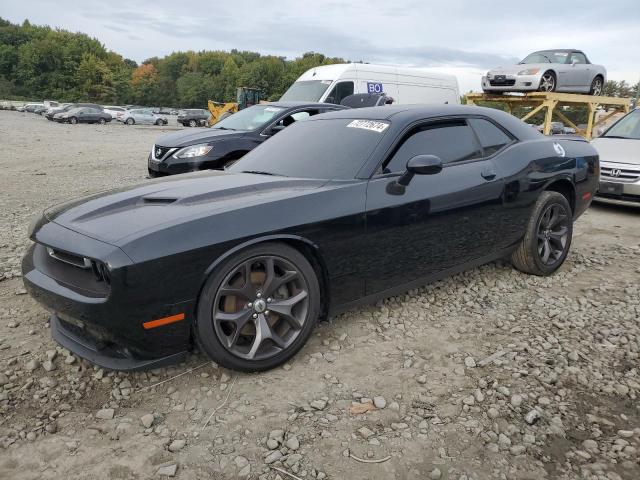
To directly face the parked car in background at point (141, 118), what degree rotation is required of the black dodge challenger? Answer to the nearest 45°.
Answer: approximately 135° to its right

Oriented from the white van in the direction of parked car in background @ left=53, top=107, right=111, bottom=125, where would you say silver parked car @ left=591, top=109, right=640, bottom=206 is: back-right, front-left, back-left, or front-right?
back-left

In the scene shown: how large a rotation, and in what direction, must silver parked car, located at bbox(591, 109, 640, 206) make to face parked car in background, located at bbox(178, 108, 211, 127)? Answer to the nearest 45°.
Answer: approximately 90° to its right

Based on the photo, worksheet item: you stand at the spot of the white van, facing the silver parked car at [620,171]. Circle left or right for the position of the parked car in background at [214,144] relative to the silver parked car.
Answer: right

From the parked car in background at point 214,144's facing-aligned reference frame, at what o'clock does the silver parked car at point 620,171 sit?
The silver parked car is roughly at 8 o'clock from the parked car in background.

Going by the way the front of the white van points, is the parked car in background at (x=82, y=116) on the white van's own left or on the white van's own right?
on the white van's own right
